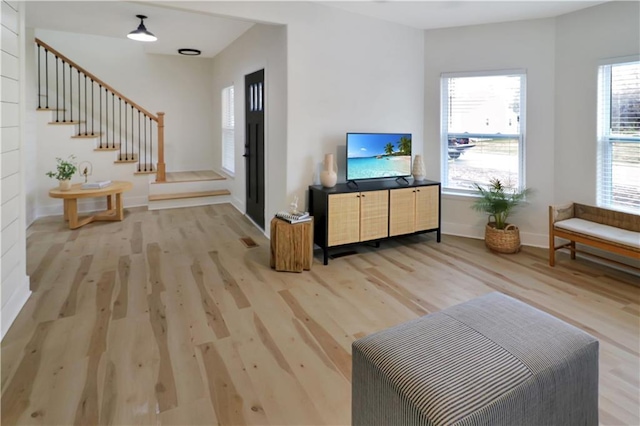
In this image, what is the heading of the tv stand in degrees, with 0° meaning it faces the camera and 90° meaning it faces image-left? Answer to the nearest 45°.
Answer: approximately 315°

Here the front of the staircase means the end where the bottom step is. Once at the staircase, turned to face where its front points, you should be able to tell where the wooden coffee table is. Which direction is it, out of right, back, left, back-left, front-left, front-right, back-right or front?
right

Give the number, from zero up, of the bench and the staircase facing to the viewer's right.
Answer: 1

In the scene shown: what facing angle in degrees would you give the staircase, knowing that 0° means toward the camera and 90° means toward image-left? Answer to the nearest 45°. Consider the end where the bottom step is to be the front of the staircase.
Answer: approximately 270°

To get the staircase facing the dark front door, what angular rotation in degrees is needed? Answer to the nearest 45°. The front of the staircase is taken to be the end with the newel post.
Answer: approximately 45° to its right

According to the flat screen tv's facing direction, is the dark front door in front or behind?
behind

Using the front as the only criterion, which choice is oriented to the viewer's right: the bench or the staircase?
the staircase

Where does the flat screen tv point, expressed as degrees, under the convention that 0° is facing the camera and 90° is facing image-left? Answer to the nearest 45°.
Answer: approximately 315°
